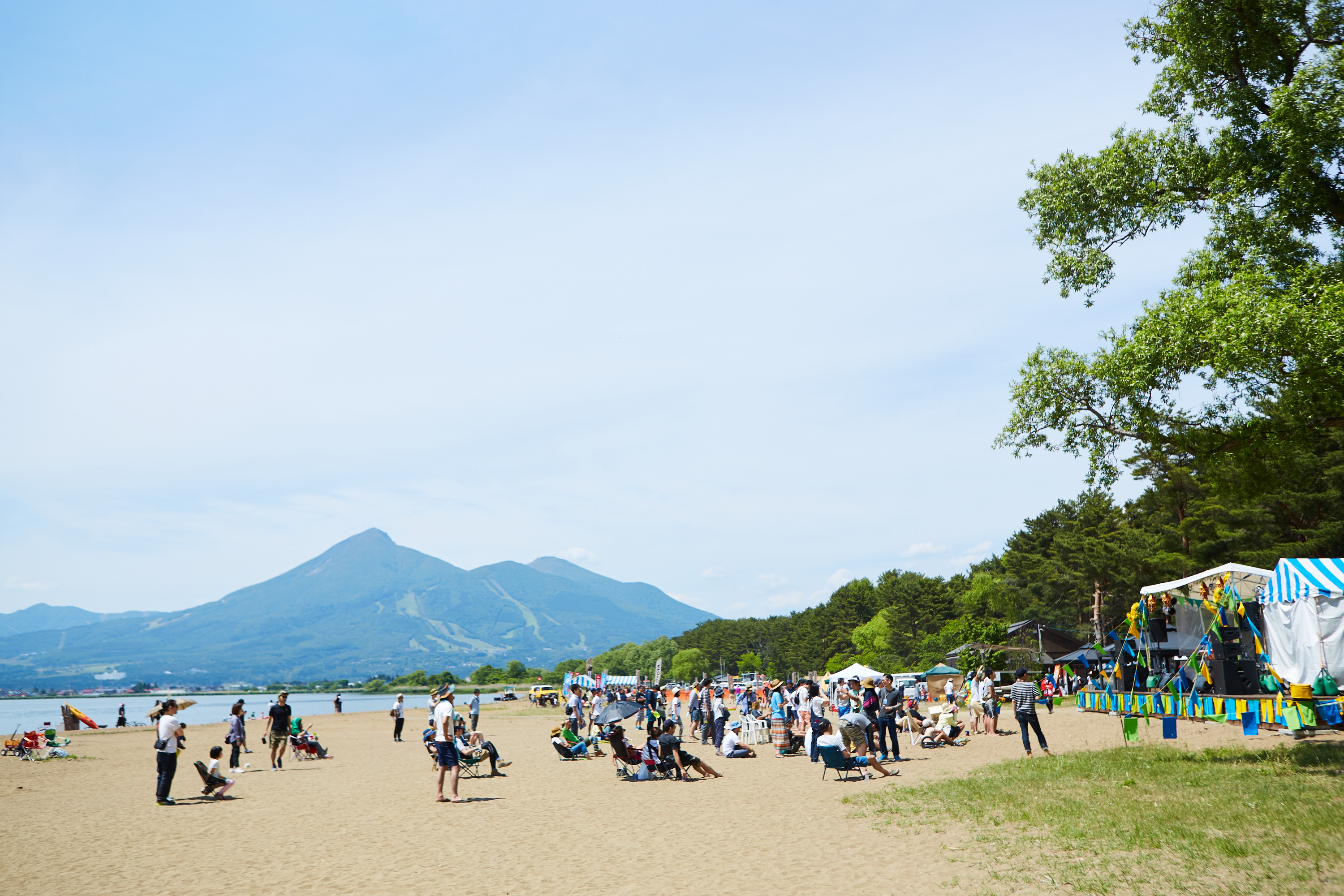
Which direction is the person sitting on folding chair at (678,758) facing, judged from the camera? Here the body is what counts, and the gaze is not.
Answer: to the viewer's right

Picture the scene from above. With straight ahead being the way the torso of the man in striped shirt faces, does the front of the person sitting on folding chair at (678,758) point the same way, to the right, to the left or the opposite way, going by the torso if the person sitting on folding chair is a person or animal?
to the right

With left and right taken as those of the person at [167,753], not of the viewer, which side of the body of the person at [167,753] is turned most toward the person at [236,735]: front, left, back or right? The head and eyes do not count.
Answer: left

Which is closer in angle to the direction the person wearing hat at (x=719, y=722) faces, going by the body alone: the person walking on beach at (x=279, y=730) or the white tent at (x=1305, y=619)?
the white tent

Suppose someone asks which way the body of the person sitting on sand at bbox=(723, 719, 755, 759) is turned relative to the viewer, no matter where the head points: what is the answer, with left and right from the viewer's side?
facing to the right of the viewer

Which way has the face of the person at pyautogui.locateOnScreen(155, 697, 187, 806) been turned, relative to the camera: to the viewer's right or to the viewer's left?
to the viewer's right

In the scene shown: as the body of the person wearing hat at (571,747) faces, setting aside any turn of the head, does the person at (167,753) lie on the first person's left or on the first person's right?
on the first person's right

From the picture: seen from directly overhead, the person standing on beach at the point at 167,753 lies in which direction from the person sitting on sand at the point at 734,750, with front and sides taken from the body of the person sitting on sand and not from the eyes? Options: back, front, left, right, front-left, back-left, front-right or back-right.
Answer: back-right
